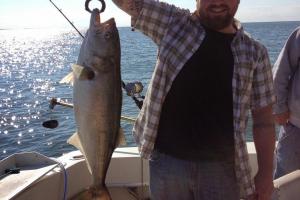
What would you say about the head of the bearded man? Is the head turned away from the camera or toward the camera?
toward the camera

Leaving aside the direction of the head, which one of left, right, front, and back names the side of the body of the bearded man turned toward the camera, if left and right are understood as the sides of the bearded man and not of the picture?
front
